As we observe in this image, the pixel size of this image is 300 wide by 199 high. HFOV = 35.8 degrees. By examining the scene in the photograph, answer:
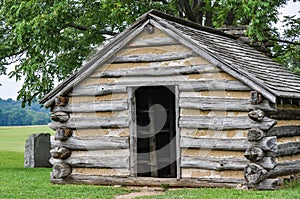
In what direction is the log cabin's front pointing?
toward the camera

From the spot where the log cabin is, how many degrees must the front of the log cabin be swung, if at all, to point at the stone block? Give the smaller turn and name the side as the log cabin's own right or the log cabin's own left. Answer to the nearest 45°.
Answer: approximately 135° to the log cabin's own right
